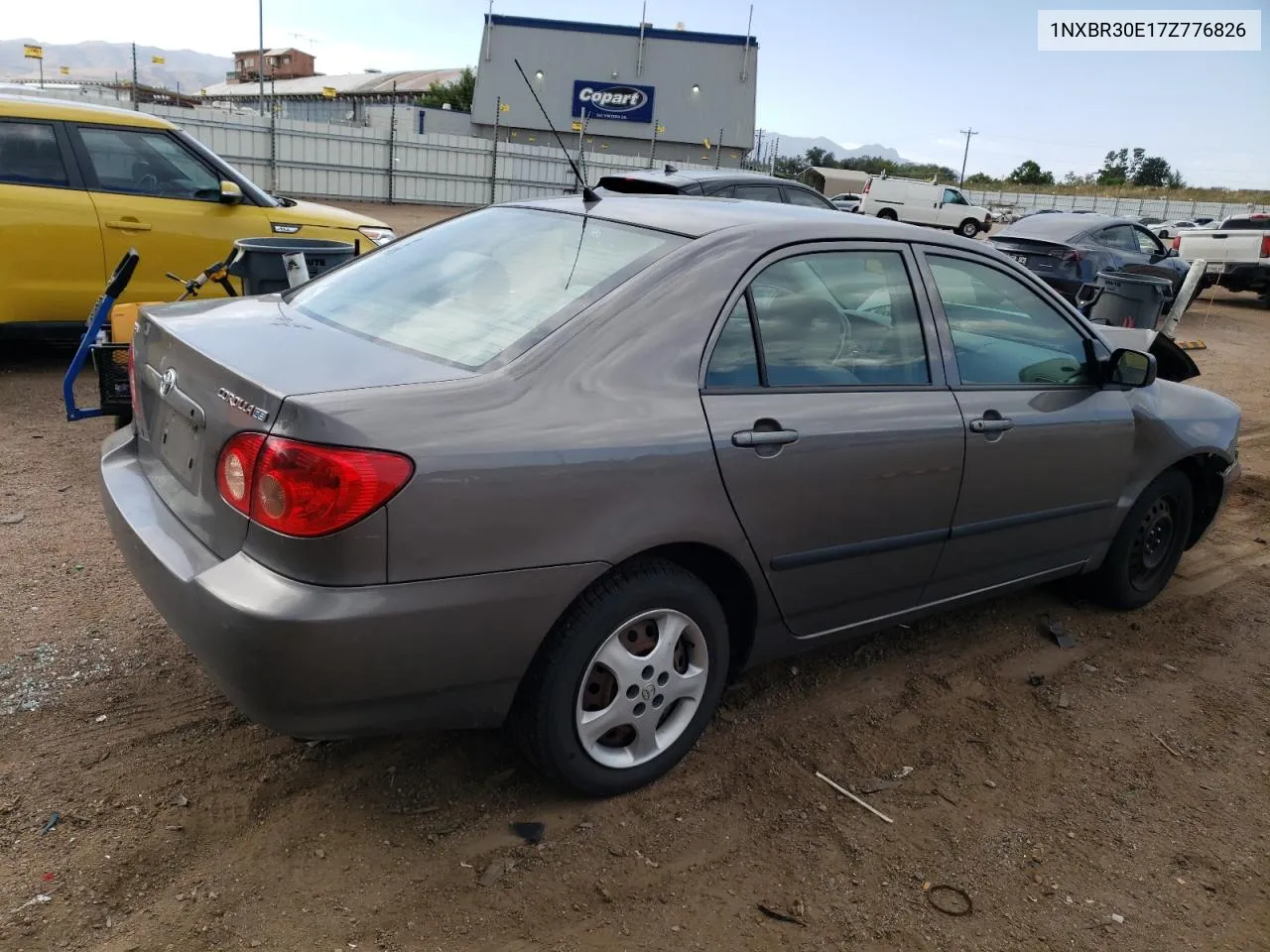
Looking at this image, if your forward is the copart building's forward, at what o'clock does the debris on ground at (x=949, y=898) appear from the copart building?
The debris on ground is roughly at 12 o'clock from the copart building.

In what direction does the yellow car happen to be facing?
to the viewer's right

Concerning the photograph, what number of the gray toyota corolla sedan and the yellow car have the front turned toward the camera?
0

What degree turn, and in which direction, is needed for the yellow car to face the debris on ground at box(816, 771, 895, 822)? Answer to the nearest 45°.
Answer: approximately 90° to its right

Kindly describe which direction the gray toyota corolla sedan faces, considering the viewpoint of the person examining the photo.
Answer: facing away from the viewer and to the right of the viewer

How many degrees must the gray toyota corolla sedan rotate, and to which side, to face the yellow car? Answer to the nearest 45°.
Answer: approximately 90° to its left

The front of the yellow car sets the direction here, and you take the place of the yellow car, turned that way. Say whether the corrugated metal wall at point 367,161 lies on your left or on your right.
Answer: on your left

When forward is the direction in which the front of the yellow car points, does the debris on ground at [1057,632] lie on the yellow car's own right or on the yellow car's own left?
on the yellow car's own right
